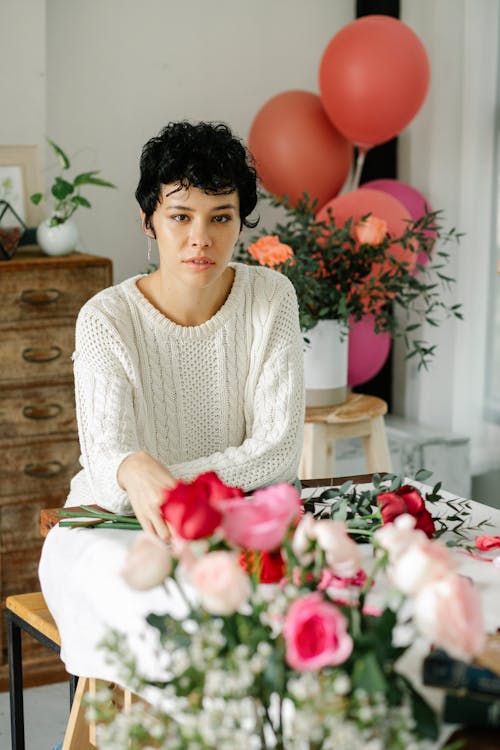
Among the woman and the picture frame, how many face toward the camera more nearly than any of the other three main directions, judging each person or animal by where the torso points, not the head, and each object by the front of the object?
2

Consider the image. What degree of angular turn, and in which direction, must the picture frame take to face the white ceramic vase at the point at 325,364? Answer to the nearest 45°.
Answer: approximately 45° to its left

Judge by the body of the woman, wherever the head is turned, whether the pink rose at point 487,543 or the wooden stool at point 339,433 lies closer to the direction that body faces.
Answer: the pink rose

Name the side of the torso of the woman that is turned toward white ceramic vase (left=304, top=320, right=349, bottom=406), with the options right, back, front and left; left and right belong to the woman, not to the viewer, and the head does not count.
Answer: back

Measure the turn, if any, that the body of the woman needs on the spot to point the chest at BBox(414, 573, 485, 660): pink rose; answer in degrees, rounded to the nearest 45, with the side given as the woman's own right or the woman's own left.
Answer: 0° — they already face it

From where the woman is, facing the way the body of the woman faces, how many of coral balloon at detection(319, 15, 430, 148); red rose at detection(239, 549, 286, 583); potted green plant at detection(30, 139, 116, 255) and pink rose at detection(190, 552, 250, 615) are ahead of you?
2

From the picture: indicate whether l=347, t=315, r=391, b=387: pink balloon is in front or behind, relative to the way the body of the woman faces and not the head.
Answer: behind

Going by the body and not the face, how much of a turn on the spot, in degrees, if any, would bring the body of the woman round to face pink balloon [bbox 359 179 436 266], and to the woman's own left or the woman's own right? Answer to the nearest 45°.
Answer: approximately 180°
